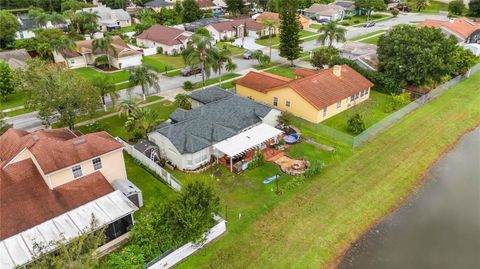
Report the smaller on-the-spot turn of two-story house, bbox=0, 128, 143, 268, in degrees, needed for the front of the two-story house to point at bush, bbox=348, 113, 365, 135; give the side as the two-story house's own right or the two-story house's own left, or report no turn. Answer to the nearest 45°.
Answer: approximately 135° to the two-story house's own right

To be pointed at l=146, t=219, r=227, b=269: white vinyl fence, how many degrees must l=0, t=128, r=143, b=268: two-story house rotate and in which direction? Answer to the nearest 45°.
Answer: approximately 180°

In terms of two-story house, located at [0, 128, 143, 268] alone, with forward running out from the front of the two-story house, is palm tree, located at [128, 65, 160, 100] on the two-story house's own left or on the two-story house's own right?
on the two-story house's own right

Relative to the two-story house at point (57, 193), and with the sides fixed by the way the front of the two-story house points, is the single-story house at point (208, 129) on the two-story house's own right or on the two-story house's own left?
on the two-story house's own right

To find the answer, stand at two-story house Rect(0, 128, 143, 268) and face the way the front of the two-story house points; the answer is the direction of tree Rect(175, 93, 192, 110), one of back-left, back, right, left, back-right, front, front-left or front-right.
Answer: right

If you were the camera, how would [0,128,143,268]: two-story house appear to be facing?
facing away from the viewer and to the left of the viewer

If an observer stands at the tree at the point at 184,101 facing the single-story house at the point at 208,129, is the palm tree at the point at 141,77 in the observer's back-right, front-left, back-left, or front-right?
back-right

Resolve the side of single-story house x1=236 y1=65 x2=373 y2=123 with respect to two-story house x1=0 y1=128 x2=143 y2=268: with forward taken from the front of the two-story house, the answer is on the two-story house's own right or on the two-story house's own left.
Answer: on the two-story house's own right

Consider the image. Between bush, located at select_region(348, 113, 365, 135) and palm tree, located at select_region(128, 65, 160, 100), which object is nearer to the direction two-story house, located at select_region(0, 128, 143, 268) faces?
the palm tree
